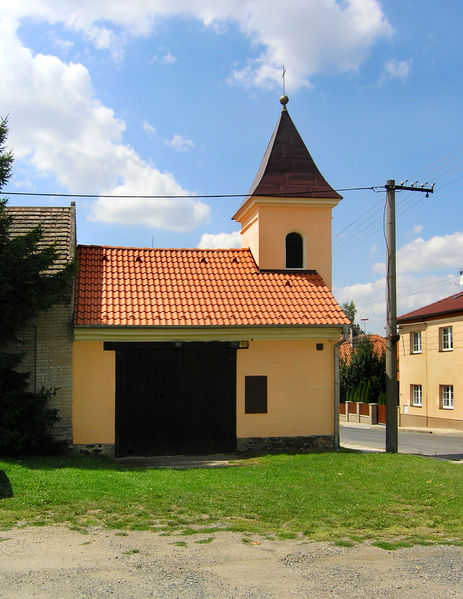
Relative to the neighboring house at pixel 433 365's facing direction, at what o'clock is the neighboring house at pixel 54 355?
the neighboring house at pixel 54 355 is roughly at 11 o'clock from the neighboring house at pixel 433 365.

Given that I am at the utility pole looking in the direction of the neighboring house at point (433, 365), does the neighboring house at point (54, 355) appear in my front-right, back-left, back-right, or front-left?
back-left

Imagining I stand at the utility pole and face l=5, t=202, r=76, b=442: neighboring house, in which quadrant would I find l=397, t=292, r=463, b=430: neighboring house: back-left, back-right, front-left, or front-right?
back-right

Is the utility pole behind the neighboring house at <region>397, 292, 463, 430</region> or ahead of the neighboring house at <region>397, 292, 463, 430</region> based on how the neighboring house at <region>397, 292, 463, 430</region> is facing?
ahead

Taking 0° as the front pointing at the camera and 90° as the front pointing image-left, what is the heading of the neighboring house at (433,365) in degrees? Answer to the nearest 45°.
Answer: approximately 45°
